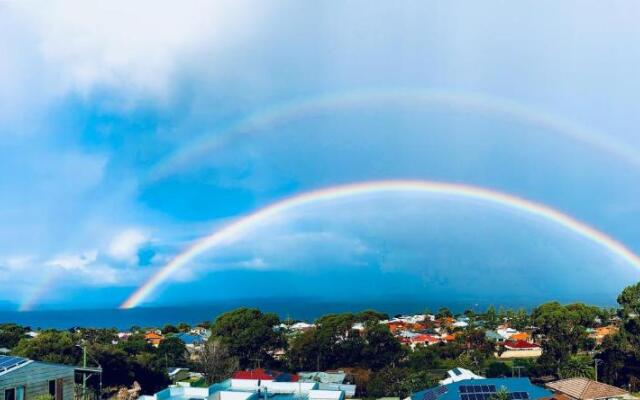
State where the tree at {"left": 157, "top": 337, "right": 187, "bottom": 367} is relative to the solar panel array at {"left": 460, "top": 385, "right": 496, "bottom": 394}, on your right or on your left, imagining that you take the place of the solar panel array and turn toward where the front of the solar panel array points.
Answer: on your right

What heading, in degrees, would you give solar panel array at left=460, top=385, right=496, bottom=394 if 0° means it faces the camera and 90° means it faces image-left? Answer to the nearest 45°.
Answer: approximately 0°

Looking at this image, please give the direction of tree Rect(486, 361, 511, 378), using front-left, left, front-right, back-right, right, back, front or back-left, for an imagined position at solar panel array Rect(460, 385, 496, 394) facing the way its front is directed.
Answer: back

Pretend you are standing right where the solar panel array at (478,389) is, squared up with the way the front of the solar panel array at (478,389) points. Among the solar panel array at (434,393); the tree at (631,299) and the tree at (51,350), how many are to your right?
2

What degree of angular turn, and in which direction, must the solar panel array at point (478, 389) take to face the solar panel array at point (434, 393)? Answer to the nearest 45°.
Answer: approximately 90° to its right

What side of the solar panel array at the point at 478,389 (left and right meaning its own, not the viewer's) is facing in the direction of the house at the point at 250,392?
right

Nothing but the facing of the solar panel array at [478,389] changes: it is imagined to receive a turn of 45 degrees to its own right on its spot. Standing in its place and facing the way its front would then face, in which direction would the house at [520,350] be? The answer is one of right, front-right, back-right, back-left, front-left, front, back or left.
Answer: back-right

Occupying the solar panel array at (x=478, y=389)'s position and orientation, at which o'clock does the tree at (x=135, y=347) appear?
The tree is roughly at 4 o'clock from the solar panel array.

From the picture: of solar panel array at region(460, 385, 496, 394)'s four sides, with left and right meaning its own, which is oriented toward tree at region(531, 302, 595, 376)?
back

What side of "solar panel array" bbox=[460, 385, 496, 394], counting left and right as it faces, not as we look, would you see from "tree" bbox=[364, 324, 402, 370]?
back

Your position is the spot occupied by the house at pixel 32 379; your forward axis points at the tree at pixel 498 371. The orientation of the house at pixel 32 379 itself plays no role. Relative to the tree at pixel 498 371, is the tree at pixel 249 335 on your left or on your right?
left

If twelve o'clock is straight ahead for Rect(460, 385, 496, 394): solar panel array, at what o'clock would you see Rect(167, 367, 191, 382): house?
The house is roughly at 4 o'clock from the solar panel array.

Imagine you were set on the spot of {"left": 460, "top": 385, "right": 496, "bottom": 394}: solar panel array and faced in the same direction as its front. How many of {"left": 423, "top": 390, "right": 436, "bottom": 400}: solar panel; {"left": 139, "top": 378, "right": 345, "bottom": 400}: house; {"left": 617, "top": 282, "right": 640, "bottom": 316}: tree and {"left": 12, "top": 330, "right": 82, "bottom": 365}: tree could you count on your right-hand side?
3
